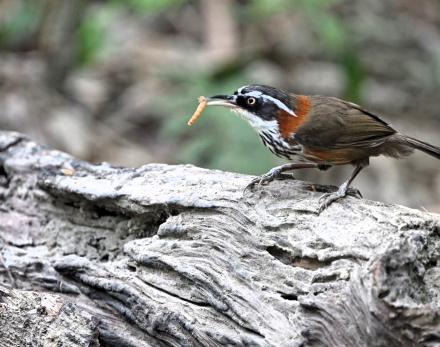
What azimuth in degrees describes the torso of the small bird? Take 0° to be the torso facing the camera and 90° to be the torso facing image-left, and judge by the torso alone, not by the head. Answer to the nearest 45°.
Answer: approximately 90°
